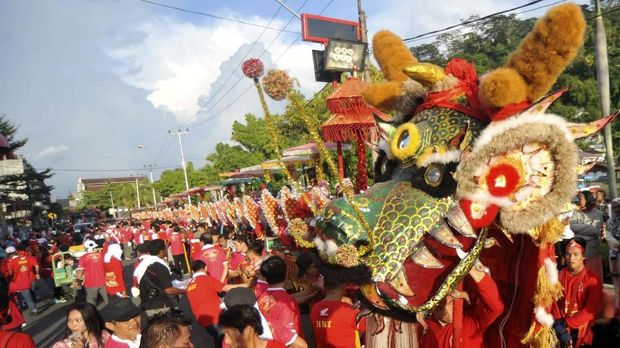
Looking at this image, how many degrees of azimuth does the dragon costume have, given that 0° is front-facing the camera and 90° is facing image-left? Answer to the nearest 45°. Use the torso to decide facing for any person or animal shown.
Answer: approximately 45°

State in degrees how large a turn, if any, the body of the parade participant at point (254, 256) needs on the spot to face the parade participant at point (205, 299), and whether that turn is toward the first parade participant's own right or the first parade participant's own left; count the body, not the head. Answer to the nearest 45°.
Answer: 0° — they already face them

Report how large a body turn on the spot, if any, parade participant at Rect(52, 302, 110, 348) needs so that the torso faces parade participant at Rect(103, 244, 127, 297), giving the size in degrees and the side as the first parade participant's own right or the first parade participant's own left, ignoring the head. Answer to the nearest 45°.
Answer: approximately 135° to the first parade participant's own right

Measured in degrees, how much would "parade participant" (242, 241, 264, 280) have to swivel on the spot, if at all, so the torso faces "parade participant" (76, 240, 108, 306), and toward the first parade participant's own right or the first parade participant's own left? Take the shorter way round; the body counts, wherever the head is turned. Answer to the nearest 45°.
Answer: approximately 90° to the first parade participant's own right

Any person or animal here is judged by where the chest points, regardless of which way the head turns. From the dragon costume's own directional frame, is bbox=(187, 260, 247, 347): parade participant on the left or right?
on its right

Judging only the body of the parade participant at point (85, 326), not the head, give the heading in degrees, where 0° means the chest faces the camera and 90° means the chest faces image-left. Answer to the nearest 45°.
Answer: approximately 45°
